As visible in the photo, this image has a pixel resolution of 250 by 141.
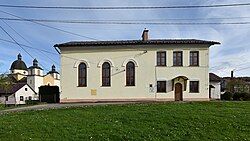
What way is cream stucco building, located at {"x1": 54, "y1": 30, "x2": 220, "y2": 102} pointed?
toward the camera

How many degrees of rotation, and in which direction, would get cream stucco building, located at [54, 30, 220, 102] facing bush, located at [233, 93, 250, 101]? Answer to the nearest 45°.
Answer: approximately 135° to its left
